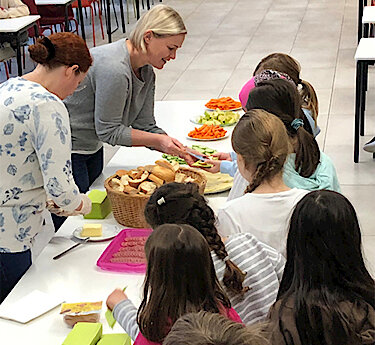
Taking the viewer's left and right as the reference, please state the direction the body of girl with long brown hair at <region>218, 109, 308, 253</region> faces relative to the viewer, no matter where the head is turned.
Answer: facing away from the viewer and to the left of the viewer

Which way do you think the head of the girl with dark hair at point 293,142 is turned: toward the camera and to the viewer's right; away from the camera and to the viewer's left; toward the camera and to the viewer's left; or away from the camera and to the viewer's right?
away from the camera and to the viewer's left

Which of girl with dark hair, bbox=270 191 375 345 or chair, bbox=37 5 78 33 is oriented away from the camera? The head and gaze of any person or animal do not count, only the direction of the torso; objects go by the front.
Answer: the girl with dark hair

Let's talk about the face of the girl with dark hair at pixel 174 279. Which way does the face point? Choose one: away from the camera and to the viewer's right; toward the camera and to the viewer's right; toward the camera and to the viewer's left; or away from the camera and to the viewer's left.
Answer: away from the camera and to the viewer's left

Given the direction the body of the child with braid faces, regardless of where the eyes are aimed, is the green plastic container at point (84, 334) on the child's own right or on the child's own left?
on the child's own left

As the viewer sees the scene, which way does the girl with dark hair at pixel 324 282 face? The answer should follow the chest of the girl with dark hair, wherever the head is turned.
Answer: away from the camera

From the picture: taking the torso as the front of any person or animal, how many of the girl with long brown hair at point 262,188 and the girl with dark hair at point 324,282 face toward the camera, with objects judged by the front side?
0

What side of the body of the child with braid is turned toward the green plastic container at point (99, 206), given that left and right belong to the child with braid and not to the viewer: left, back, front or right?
front

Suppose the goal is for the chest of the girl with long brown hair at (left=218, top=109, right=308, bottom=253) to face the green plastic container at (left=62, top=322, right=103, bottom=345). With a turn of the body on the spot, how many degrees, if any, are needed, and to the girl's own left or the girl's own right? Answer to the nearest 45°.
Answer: approximately 90° to the girl's own left
